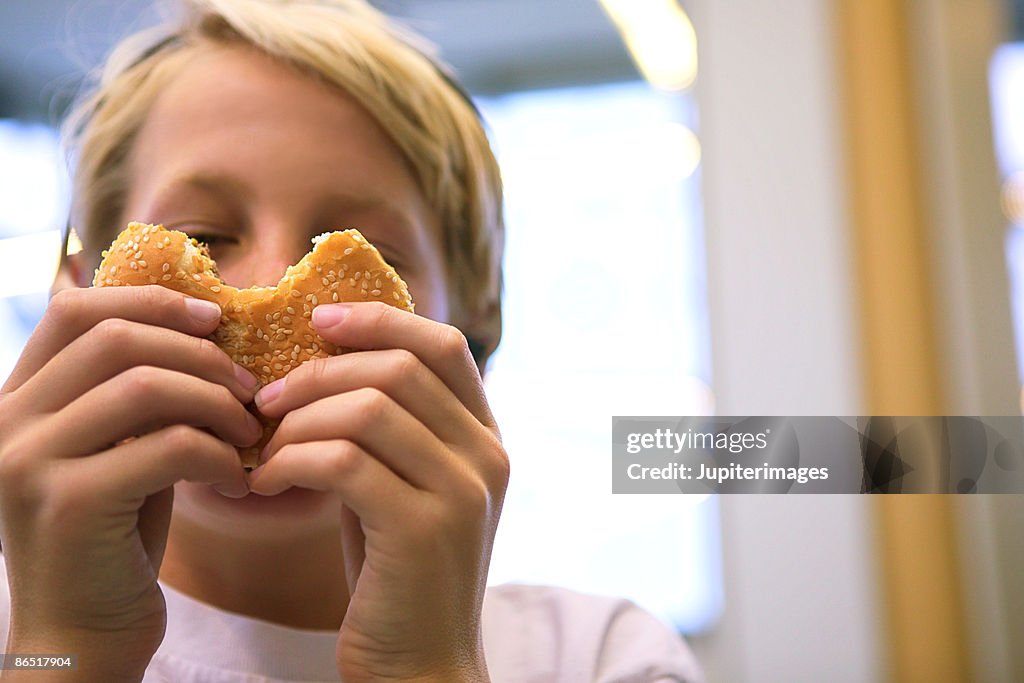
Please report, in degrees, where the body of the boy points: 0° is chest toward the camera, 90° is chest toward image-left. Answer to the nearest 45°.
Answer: approximately 0°
